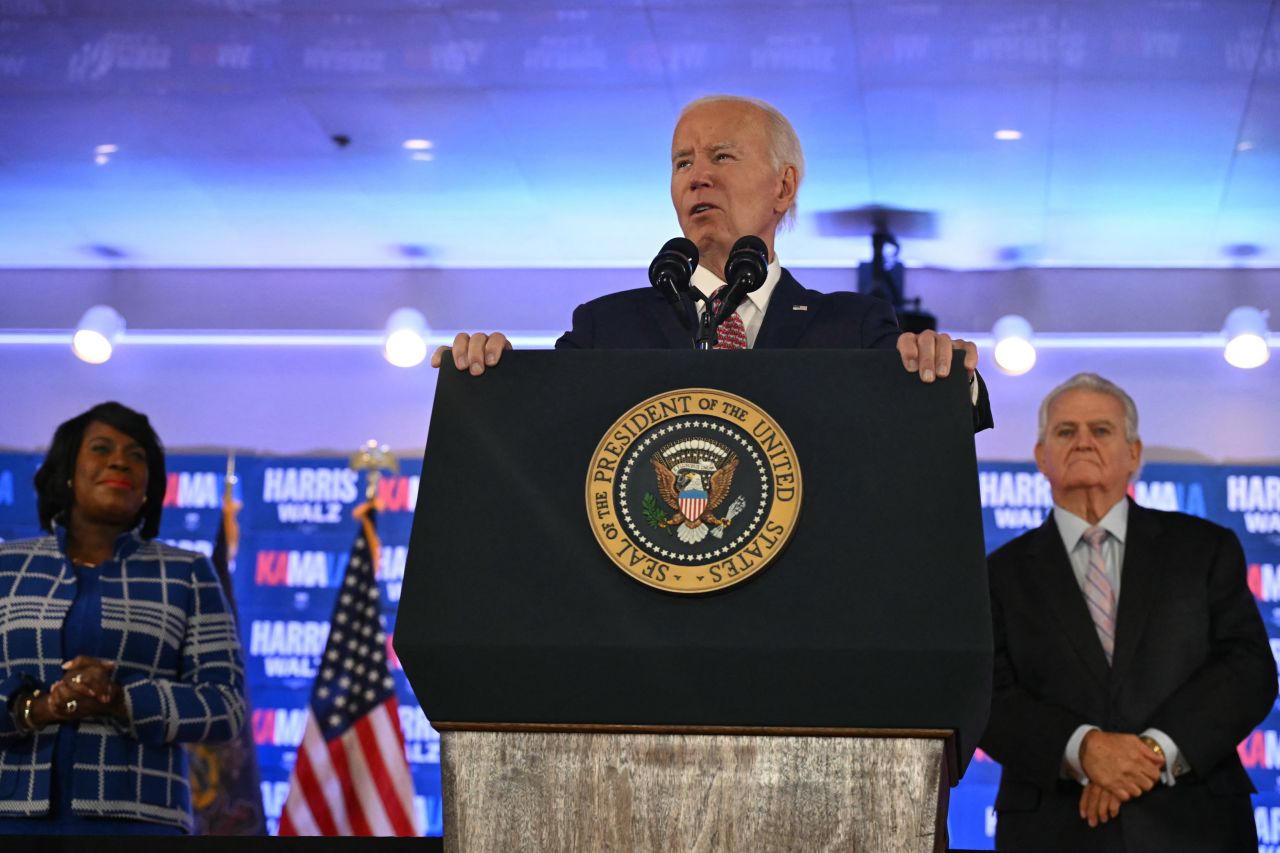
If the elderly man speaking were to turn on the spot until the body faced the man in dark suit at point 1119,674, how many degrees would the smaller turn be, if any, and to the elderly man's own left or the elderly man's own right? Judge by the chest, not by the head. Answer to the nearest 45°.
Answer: approximately 135° to the elderly man's own left

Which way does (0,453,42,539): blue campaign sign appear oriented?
toward the camera

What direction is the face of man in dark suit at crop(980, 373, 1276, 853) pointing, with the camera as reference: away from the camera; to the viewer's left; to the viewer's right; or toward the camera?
toward the camera

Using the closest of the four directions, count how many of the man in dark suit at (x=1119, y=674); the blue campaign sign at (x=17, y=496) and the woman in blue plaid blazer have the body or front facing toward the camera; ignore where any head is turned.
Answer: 3

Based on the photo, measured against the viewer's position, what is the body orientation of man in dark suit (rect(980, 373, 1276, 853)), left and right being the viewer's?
facing the viewer

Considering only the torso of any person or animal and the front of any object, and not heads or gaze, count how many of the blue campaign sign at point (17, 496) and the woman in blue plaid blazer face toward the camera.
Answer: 2

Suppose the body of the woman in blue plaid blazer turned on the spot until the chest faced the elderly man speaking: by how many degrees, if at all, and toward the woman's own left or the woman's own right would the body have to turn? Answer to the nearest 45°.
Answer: approximately 45° to the woman's own left

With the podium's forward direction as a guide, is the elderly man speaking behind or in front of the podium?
behind

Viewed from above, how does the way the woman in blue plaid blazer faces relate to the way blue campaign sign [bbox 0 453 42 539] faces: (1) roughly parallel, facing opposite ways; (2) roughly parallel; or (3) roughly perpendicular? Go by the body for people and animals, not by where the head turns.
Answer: roughly parallel

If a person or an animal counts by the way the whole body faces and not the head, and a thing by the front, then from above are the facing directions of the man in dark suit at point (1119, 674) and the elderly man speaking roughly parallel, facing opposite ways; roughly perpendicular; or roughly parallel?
roughly parallel

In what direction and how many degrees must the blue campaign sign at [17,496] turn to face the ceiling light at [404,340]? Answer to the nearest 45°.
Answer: approximately 45° to its left

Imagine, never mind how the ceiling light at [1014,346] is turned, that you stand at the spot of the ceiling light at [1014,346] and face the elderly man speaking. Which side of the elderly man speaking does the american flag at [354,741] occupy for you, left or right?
right
